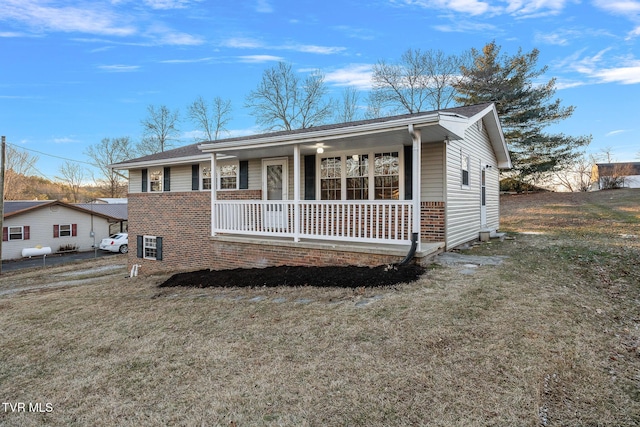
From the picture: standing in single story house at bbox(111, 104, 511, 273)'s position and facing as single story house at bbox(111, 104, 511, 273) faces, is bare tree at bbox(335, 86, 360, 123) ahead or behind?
behind

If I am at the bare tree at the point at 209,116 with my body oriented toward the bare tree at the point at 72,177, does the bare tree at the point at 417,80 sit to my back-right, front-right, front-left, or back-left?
back-right

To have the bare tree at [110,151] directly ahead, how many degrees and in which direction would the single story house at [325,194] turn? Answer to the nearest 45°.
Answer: approximately 90° to its right

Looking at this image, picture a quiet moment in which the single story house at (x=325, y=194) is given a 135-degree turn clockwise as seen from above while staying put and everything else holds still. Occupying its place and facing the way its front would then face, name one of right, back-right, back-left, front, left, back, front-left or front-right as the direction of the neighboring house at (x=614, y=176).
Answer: front-right

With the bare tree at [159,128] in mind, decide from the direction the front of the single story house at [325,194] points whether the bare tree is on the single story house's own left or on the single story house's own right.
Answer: on the single story house's own right

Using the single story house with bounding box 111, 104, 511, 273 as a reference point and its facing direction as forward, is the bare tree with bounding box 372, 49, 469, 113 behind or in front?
behind

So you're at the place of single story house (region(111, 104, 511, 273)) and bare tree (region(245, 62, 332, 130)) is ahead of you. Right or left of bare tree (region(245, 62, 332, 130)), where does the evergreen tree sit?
right

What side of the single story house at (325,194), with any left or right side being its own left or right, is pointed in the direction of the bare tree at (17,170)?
right

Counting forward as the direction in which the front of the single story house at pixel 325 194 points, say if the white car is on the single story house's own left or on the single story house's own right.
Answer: on the single story house's own right

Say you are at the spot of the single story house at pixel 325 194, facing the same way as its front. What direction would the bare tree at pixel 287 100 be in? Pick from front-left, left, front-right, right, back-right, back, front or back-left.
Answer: back-right

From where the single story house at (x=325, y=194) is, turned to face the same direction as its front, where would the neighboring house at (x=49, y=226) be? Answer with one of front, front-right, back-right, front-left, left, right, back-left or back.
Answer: right

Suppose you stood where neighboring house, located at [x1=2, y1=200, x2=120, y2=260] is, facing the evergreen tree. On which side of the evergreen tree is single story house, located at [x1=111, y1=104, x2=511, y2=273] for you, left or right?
right
